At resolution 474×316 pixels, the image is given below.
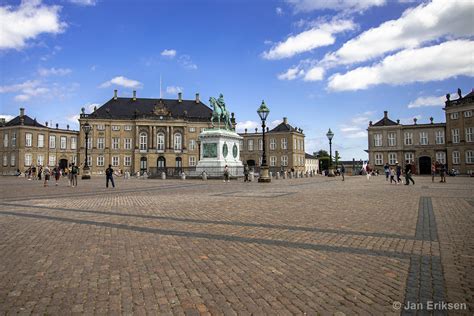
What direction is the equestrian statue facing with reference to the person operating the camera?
facing the viewer and to the left of the viewer
